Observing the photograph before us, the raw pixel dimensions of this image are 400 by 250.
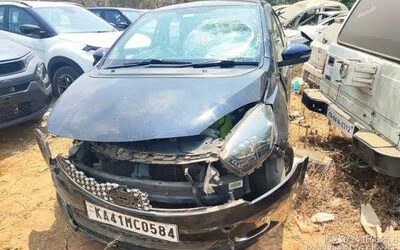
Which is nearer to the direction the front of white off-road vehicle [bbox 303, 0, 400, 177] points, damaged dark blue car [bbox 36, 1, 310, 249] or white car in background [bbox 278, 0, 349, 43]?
the white car in background

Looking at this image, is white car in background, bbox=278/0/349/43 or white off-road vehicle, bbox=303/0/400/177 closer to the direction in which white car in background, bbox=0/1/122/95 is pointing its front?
the white off-road vehicle

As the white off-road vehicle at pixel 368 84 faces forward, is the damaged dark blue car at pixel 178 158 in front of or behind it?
behind

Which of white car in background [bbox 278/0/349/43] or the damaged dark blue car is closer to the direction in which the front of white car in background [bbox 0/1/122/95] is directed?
the damaged dark blue car

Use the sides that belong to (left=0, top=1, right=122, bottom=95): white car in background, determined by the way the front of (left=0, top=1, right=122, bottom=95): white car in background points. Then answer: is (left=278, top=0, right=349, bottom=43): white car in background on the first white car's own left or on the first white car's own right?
on the first white car's own left

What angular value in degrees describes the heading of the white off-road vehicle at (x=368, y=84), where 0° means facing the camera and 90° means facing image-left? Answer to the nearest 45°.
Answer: approximately 225°

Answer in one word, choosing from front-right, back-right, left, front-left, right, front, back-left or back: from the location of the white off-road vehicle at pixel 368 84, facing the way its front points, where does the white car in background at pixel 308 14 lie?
front-left
